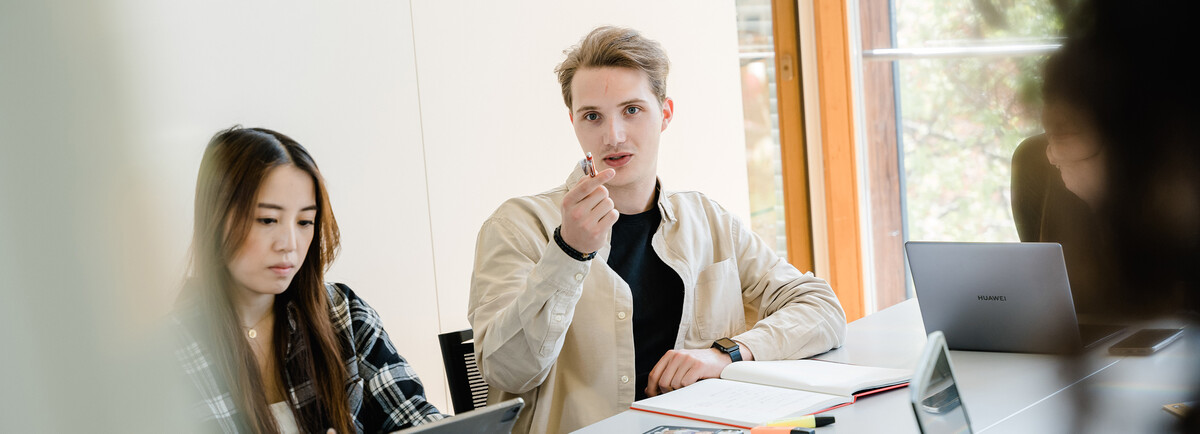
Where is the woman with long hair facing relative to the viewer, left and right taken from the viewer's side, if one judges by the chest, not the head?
facing the viewer and to the right of the viewer

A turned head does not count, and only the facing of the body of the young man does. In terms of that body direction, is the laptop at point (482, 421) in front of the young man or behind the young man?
in front

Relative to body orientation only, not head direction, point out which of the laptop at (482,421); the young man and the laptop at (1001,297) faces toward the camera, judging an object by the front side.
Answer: the young man

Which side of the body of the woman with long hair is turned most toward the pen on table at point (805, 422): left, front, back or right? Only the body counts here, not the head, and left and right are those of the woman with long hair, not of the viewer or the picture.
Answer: front

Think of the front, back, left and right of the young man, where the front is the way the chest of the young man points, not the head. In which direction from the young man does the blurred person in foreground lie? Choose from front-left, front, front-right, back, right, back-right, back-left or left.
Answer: front

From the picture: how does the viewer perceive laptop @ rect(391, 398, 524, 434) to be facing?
facing away from the viewer and to the left of the viewer

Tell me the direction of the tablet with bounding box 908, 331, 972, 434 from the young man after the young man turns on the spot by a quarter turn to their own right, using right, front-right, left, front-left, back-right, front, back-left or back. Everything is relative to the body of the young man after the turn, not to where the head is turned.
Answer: left

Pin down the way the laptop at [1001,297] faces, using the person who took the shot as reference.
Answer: facing away from the viewer and to the right of the viewer

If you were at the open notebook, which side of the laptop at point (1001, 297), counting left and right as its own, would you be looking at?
back

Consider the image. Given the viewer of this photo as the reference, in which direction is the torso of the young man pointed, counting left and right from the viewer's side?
facing the viewer
